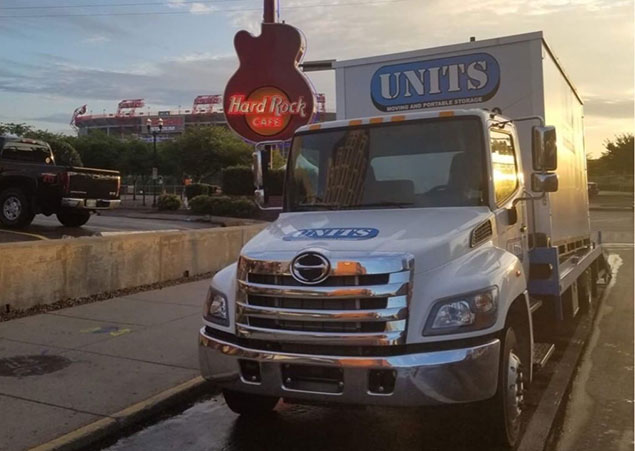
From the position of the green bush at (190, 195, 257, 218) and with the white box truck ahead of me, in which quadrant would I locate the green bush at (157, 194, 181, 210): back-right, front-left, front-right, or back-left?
back-right

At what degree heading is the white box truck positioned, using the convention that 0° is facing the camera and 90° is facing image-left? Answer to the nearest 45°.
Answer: approximately 45°

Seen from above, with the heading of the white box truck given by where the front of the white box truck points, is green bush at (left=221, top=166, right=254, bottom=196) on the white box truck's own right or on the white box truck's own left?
on the white box truck's own right

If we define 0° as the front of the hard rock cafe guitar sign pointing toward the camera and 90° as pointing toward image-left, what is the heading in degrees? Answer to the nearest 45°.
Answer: approximately 0°

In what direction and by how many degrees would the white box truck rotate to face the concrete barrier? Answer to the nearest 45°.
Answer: approximately 90° to its right

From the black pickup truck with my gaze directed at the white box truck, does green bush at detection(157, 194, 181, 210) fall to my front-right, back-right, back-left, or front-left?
back-left

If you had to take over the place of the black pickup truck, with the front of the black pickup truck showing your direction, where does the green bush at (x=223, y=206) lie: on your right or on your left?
on your right

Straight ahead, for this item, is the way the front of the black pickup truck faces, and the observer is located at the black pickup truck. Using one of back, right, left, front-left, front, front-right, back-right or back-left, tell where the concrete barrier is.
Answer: back-left

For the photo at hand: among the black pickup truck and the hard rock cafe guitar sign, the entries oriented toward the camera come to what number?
1

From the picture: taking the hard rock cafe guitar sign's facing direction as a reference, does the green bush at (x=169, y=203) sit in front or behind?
behind
